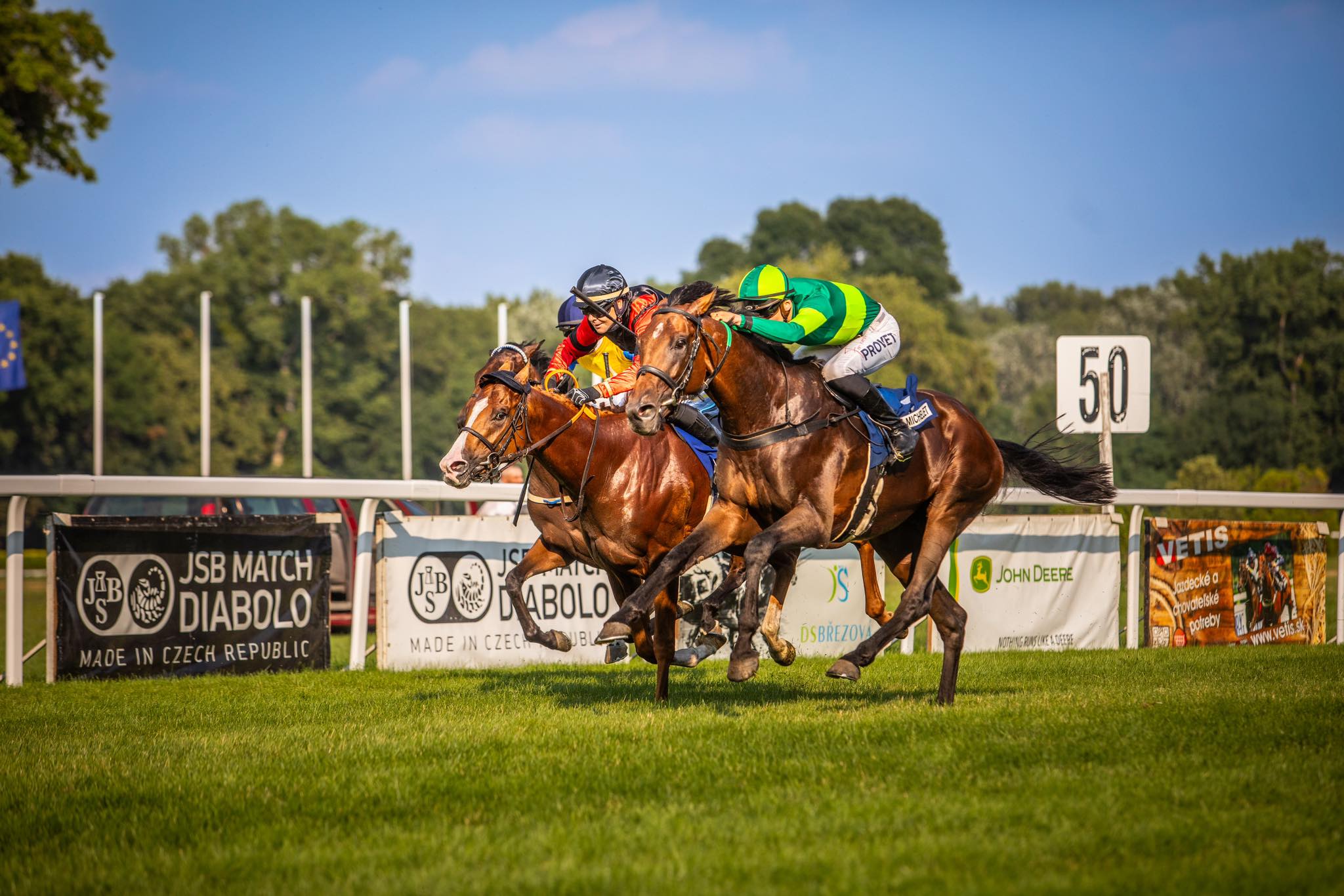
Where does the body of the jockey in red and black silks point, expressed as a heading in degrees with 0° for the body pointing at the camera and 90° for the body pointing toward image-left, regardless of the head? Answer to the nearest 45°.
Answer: approximately 45°

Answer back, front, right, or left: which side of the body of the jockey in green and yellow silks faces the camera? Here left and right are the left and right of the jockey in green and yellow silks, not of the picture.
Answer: left

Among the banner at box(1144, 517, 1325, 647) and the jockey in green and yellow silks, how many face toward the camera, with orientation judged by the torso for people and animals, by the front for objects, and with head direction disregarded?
1

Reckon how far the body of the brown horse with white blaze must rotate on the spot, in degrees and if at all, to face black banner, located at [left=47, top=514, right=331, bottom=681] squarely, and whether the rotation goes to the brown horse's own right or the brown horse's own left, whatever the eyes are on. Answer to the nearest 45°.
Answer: approximately 90° to the brown horse's own right

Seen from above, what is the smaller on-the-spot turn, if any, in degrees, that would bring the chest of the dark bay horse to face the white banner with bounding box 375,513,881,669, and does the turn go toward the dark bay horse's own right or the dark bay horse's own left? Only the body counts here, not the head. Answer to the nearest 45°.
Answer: approximately 90° to the dark bay horse's own right

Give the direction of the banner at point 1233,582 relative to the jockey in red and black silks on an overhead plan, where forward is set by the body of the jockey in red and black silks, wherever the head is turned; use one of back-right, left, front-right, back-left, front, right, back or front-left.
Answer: back

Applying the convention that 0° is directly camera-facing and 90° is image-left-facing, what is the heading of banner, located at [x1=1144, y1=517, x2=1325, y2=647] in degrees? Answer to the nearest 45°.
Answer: approximately 0°

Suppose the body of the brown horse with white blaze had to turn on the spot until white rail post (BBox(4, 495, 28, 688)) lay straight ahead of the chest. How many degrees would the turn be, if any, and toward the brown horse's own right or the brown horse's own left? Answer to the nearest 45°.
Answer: approximately 45° to the brown horse's own right

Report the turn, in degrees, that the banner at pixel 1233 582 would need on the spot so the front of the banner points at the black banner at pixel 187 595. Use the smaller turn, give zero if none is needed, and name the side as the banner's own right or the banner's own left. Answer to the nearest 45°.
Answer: approximately 45° to the banner's own right
